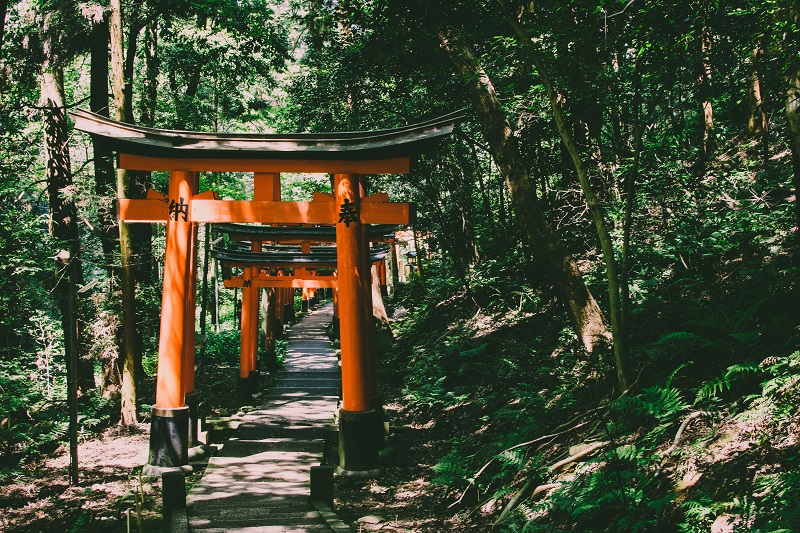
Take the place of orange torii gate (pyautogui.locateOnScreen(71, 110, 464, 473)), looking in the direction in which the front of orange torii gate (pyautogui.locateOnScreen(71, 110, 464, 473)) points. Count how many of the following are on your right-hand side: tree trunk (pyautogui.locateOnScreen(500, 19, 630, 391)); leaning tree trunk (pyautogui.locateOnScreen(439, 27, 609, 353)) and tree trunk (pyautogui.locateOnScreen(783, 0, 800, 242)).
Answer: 0

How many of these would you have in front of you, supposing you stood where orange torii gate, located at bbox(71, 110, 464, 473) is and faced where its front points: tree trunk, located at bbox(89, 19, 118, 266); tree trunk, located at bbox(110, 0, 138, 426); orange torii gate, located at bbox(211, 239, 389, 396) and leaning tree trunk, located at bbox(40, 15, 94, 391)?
0

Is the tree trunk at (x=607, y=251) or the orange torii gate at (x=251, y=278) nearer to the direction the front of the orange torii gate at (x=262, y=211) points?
the tree trunk

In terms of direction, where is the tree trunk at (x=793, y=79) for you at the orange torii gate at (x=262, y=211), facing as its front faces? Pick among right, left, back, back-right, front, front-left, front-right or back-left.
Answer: back-left

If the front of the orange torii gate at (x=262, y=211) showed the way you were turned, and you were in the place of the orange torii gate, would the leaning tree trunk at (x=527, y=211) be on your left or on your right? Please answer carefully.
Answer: on your left

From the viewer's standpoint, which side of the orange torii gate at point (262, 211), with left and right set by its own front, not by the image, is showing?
front

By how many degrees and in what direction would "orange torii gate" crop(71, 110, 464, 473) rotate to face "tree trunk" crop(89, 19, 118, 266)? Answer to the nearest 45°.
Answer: approximately 135° to its right

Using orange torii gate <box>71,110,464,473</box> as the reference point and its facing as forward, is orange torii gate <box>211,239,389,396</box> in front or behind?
behind

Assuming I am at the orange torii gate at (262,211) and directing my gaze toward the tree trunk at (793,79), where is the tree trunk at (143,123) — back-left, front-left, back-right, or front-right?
back-left

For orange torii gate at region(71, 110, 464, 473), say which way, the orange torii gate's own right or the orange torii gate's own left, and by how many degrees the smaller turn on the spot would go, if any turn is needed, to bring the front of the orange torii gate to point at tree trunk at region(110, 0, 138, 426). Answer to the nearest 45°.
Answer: approximately 135° to the orange torii gate's own right

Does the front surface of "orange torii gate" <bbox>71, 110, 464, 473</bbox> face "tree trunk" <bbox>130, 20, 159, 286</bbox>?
no

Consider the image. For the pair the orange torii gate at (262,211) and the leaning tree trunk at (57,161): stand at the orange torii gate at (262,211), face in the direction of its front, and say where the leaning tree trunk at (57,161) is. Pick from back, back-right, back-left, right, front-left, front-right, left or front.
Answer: back-right

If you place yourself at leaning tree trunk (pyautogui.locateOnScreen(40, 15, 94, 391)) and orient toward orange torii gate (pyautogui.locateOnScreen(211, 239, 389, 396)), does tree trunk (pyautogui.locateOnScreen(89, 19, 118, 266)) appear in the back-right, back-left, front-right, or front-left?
front-left
